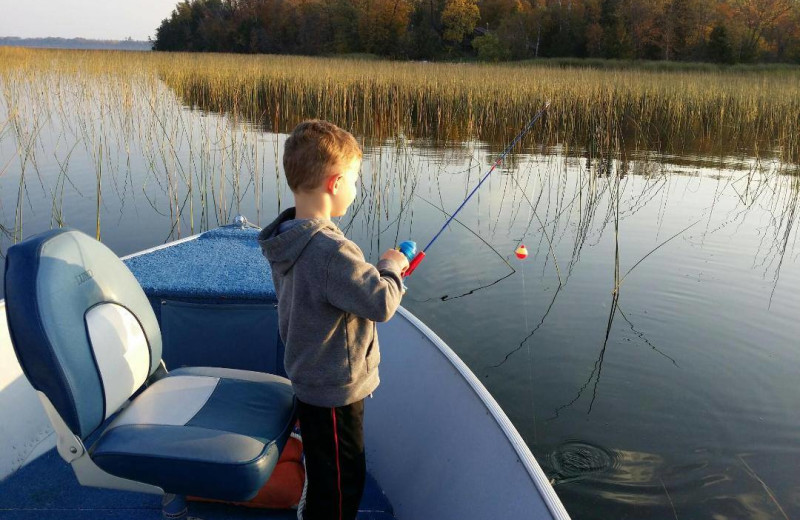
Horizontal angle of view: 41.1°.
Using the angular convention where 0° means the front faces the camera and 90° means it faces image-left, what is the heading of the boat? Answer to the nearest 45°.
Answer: approximately 180°

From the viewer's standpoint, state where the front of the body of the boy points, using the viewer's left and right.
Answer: facing away from the viewer and to the right of the viewer

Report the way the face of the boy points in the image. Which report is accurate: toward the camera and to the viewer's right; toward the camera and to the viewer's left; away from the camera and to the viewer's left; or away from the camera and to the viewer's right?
away from the camera and to the viewer's right
